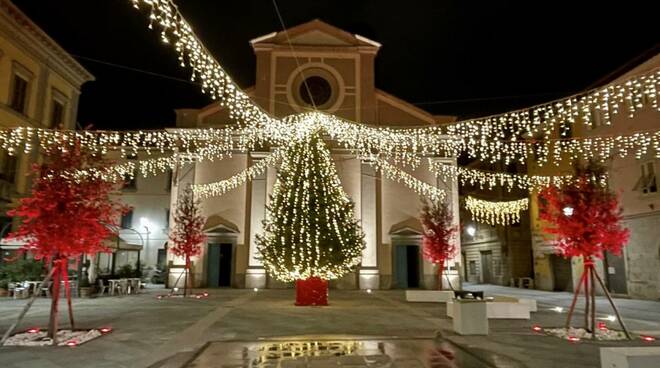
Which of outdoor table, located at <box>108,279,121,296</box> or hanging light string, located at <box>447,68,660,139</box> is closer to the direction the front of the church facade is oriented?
the hanging light string

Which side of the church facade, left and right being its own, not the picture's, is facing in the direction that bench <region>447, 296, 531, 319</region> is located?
front

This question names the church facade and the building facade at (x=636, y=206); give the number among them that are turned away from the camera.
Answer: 0

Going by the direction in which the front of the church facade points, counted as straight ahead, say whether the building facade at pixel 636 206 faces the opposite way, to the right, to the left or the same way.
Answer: to the right

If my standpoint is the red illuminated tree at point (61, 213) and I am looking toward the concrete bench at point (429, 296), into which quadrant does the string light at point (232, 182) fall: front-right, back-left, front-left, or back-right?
front-left

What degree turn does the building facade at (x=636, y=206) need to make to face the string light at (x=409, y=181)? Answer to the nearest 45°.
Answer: approximately 45° to its right

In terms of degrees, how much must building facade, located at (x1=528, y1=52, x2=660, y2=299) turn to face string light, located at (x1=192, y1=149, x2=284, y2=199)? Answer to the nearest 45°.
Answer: approximately 45° to its right

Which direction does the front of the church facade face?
toward the camera

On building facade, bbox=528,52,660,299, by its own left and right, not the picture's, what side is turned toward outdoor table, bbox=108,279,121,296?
front

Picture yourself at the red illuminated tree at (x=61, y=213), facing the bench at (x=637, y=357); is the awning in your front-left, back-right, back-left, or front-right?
back-left

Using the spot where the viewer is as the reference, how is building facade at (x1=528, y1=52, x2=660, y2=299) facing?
facing the viewer and to the left of the viewer

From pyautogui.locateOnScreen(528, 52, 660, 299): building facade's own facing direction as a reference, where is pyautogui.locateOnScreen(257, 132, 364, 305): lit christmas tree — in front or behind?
in front

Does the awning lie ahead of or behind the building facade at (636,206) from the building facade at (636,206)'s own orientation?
ahead
